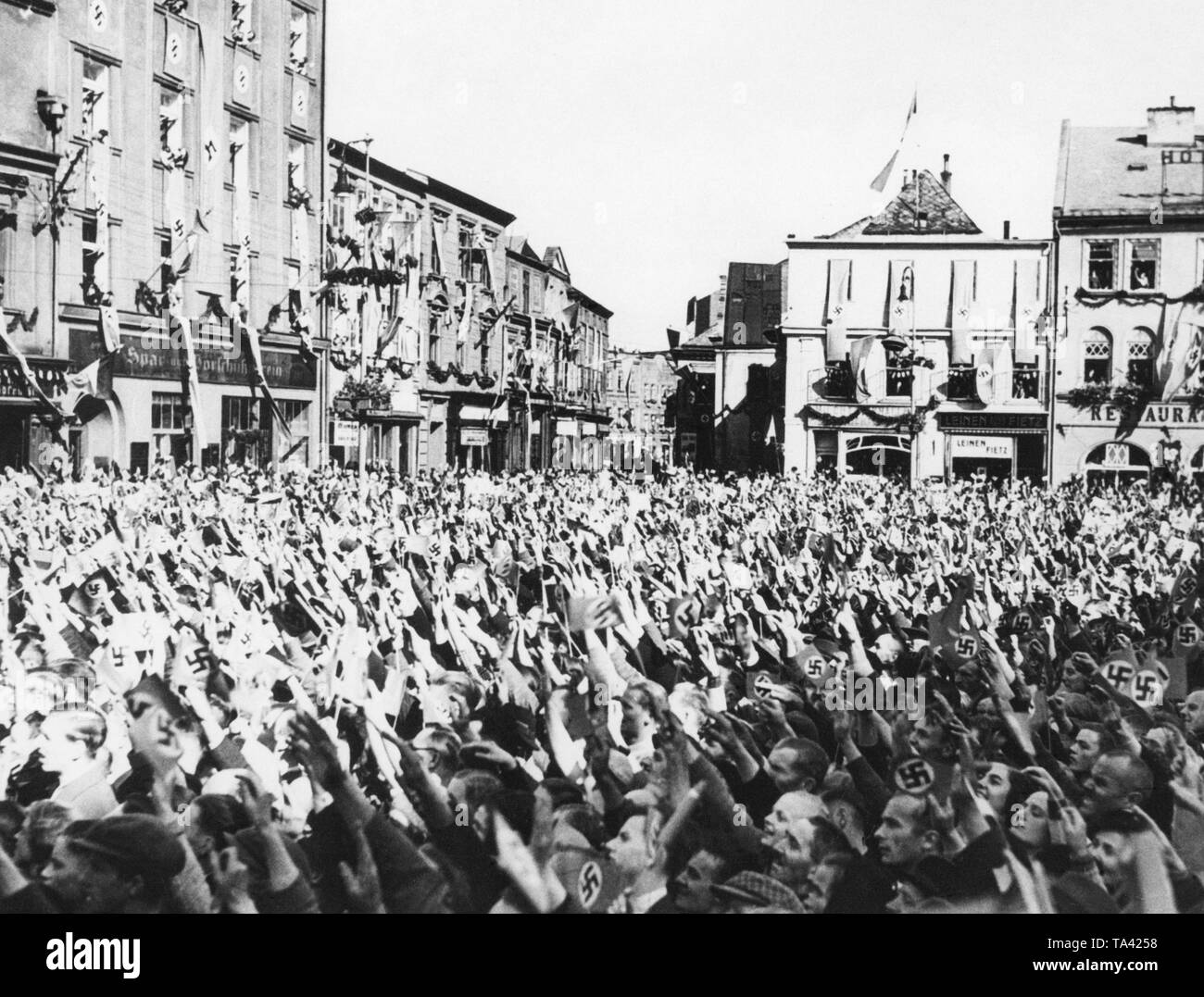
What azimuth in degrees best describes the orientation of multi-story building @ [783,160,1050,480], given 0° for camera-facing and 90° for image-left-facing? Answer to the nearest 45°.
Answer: approximately 0°

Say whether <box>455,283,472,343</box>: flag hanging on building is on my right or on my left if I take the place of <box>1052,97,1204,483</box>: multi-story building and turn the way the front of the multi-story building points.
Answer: on my right

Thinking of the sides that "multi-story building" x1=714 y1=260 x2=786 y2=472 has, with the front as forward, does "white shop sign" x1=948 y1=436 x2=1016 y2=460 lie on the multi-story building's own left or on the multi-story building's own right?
on the multi-story building's own left

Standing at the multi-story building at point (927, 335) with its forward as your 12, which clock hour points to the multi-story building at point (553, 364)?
the multi-story building at point (553, 364) is roughly at 3 o'clock from the multi-story building at point (927, 335).

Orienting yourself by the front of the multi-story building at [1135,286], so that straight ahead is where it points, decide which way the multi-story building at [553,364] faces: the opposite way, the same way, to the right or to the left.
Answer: to the left

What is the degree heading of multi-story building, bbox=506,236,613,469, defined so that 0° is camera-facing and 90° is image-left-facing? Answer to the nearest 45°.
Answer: approximately 315°

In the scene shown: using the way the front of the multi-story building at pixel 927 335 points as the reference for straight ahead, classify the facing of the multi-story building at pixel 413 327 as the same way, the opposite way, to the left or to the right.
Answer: to the left

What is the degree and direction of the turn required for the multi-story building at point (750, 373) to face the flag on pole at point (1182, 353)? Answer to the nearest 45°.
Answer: approximately 45° to its left
